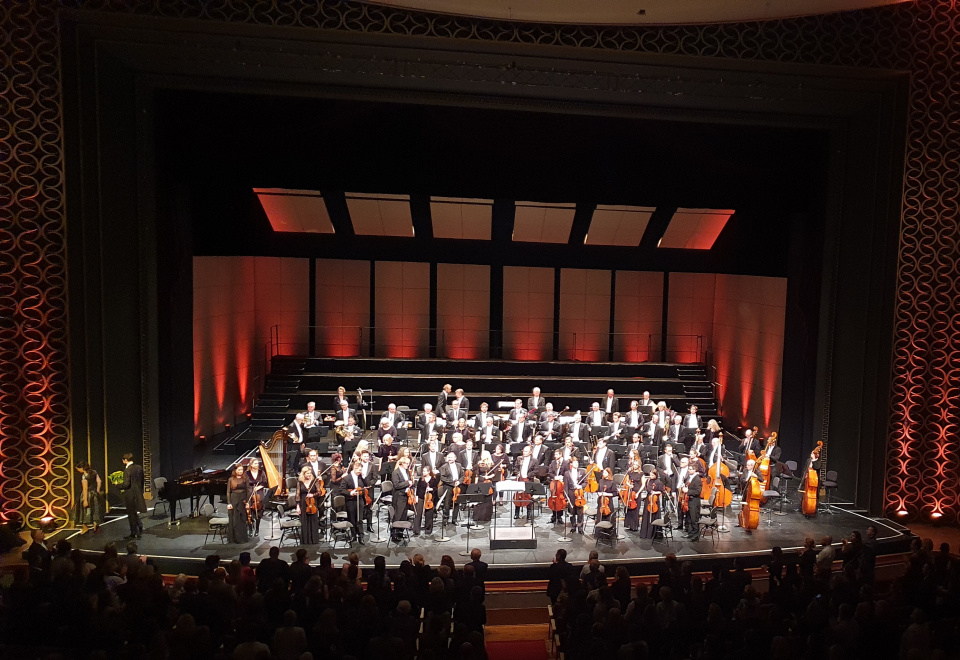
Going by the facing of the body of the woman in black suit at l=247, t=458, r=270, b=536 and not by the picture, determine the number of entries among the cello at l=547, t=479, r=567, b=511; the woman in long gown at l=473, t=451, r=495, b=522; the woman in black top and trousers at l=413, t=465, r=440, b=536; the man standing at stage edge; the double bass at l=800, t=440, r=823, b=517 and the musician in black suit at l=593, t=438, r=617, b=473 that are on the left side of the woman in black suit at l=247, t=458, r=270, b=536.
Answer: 5

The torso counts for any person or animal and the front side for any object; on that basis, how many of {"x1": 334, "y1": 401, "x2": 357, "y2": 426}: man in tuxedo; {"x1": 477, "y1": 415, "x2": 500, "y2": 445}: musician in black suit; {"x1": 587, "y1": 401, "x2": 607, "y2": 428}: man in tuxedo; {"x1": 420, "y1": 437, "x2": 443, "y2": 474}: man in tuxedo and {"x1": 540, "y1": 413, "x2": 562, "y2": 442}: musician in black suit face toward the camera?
5

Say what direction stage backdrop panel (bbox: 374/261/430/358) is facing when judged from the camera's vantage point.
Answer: facing the viewer

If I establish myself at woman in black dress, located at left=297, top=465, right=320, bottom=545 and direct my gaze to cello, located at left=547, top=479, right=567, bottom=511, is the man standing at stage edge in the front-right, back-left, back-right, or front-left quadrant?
back-left

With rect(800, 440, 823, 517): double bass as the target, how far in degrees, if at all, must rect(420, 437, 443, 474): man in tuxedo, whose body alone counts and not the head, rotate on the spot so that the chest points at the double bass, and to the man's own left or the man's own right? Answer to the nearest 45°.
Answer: approximately 90° to the man's own left

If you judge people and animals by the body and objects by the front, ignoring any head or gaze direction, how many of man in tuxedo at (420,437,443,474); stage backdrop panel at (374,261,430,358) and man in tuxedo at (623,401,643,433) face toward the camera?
3

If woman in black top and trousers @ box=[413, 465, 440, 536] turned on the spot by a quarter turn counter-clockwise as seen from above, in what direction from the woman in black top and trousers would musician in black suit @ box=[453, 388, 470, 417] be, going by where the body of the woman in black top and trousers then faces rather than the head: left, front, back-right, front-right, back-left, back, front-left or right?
left

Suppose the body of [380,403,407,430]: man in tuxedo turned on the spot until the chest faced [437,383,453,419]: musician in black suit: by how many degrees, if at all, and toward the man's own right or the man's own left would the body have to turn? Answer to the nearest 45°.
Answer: approximately 135° to the man's own left

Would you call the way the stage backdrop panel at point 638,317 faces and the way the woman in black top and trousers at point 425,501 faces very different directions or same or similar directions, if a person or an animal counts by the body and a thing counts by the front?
same or similar directions

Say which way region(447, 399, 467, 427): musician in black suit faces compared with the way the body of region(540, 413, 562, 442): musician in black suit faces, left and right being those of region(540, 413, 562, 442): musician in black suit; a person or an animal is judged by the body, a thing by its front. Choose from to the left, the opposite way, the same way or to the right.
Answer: the same way

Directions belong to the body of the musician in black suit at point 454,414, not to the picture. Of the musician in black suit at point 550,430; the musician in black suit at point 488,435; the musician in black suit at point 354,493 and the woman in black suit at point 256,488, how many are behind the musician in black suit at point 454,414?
0

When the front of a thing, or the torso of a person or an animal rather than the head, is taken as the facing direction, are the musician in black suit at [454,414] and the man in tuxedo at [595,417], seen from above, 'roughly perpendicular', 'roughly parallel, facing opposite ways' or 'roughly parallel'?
roughly parallel

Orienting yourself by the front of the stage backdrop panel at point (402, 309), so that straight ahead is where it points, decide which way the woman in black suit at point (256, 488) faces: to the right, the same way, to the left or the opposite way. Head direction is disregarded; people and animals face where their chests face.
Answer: the same way

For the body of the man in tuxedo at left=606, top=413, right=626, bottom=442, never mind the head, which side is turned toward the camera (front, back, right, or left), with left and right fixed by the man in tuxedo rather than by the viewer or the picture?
front
